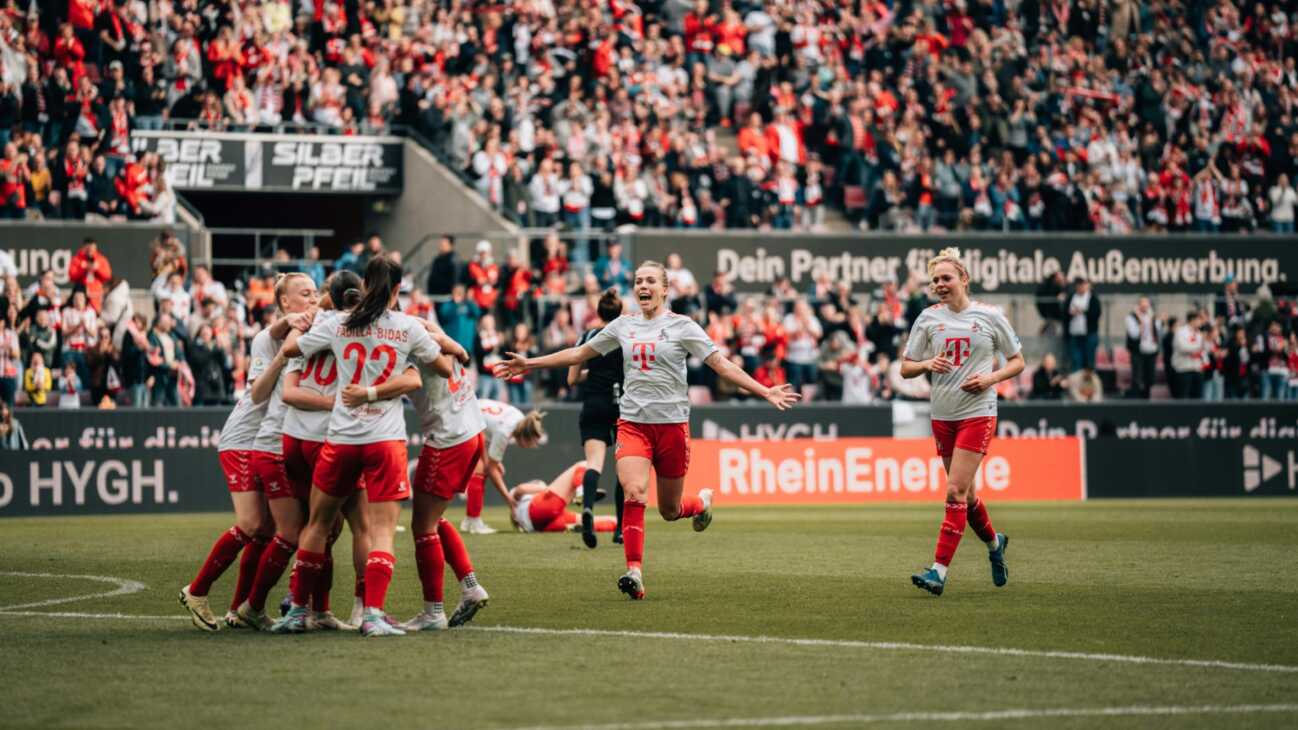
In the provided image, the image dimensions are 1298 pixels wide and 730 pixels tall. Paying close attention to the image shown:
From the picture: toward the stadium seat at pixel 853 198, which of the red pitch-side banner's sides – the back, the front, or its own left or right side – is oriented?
back

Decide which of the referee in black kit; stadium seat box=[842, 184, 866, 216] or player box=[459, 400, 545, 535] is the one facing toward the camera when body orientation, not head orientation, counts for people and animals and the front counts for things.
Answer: the stadium seat

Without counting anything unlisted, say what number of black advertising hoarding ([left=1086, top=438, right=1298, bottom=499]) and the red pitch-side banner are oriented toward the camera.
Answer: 2

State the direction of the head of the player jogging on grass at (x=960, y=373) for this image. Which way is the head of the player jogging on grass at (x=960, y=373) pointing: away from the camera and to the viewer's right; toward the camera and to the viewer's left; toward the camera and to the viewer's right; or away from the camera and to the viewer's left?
toward the camera and to the viewer's left

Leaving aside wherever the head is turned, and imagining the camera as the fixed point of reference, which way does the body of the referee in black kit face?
away from the camera

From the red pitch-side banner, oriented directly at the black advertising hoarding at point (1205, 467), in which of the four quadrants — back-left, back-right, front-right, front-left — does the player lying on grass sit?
back-right

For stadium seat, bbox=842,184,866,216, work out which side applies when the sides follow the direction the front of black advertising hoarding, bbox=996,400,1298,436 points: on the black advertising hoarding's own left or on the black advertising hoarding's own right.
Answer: on the black advertising hoarding's own right

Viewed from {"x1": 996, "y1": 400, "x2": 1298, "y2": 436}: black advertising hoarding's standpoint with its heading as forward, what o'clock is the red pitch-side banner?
The red pitch-side banner is roughly at 2 o'clock from the black advertising hoarding.

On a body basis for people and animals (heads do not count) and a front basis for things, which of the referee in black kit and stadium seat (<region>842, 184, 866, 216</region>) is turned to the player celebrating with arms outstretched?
the stadium seat

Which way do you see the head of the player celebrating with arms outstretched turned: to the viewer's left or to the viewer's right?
to the viewer's left

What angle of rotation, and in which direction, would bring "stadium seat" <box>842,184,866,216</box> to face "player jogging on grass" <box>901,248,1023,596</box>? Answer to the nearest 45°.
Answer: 0° — it already faces them

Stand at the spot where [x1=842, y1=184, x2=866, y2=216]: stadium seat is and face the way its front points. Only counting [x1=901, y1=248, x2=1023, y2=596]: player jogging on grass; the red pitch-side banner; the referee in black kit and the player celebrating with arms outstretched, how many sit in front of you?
4

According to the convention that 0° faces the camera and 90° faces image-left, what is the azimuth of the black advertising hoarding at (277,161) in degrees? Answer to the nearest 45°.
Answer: approximately 0°

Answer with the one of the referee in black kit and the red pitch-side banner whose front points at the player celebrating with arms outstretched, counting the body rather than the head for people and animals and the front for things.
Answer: the red pitch-side banner
